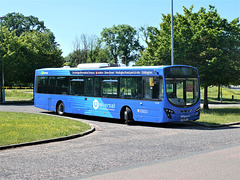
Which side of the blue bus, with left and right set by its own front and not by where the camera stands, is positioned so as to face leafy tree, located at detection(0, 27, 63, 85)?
back

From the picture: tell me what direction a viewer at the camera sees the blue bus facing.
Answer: facing the viewer and to the right of the viewer

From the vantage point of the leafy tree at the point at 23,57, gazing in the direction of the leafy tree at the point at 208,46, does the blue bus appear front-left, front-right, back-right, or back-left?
front-right

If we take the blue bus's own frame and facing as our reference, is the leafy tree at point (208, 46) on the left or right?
on its left
